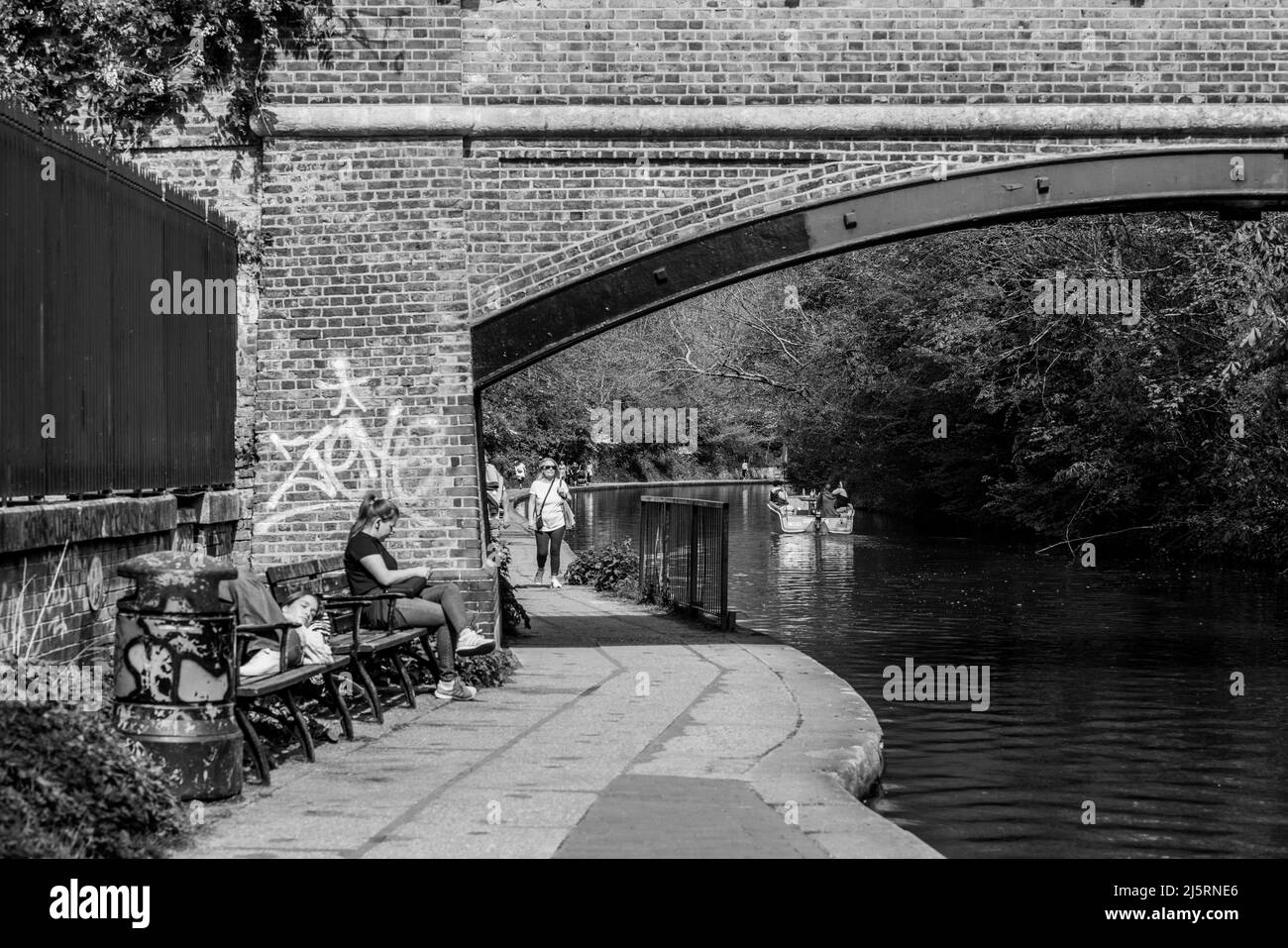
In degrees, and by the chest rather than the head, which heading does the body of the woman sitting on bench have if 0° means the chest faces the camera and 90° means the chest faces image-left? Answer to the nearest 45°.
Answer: approximately 270°

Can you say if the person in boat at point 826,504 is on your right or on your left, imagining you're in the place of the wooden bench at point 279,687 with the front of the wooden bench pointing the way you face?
on your left

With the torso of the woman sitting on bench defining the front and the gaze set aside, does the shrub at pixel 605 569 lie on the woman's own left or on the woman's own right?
on the woman's own left

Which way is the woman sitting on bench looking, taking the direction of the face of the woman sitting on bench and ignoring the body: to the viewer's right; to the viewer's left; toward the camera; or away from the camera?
to the viewer's right

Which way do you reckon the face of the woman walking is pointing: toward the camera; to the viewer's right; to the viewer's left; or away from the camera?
toward the camera

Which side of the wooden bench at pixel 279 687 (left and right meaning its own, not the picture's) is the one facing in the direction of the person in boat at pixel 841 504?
left

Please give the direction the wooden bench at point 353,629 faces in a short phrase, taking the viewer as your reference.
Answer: facing the viewer and to the right of the viewer

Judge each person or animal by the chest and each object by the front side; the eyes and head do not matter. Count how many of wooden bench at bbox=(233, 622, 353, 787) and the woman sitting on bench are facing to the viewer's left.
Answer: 0

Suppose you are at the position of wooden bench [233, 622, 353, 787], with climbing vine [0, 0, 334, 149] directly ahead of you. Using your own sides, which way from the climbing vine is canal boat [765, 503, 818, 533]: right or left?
right

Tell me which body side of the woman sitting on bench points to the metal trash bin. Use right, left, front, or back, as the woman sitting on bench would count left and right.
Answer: right

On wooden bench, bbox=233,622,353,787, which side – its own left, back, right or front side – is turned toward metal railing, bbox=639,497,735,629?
left

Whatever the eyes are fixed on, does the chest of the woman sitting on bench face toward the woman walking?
no
